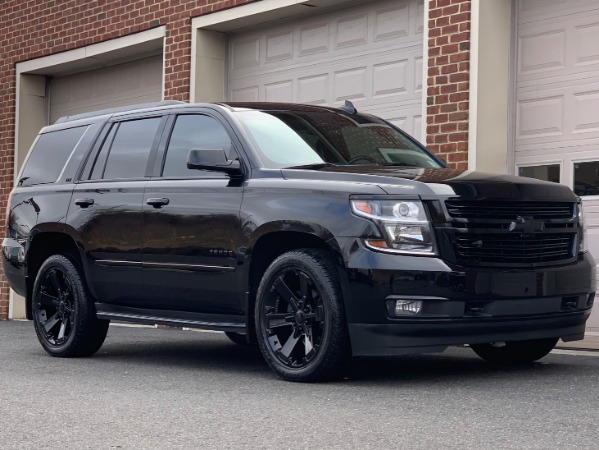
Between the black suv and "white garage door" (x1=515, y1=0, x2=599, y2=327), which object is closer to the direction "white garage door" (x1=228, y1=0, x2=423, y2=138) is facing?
the black suv

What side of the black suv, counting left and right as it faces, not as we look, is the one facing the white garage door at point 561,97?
left

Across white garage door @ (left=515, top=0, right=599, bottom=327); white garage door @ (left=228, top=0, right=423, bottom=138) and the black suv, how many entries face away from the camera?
0

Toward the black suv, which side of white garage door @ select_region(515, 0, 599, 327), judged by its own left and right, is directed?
front

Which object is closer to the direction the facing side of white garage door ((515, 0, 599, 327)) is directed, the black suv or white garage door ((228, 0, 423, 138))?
the black suv

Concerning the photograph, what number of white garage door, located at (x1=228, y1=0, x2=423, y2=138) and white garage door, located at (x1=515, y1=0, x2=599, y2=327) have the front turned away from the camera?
0

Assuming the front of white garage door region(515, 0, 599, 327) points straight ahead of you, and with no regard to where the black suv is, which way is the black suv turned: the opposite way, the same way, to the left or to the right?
to the left

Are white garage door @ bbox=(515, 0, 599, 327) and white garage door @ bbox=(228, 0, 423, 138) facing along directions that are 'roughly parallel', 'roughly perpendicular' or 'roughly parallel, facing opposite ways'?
roughly parallel

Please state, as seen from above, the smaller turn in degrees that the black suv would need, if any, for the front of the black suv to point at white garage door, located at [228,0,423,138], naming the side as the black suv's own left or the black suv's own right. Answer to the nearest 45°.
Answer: approximately 135° to the black suv's own left

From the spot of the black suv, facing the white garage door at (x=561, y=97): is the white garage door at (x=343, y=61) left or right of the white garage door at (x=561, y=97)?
left

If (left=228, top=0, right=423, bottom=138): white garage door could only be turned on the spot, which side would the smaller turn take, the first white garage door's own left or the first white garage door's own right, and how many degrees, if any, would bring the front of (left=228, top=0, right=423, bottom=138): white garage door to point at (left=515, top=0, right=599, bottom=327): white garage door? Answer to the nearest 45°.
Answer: approximately 90° to the first white garage door's own left

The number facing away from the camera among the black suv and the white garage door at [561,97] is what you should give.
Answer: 0

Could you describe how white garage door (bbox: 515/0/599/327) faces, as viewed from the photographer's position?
facing the viewer and to the left of the viewer
